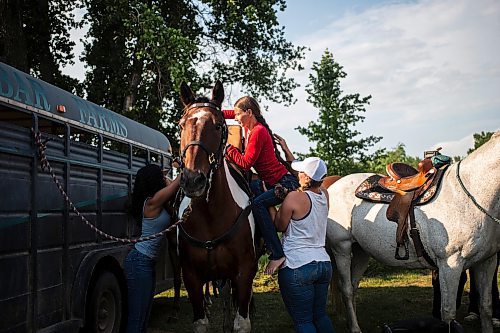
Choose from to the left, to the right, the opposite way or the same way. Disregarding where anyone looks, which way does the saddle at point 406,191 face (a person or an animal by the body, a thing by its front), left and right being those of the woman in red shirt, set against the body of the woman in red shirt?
the opposite way

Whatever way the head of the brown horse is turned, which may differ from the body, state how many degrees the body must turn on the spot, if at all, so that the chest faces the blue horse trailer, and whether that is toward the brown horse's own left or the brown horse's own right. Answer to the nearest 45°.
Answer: approximately 90° to the brown horse's own right

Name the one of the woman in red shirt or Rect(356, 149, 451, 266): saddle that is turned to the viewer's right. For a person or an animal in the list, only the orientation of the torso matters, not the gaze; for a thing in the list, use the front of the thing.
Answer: the saddle

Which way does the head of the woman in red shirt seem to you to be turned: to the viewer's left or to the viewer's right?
to the viewer's left

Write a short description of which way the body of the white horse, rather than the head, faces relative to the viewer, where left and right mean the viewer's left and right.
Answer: facing the viewer and to the right of the viewer

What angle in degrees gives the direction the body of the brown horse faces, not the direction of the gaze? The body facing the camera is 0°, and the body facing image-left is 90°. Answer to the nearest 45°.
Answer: approximately 0°

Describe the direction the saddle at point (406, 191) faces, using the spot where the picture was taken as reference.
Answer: facing to the right of the viewer

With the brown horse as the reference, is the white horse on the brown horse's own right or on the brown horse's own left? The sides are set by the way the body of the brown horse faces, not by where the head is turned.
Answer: on the brown horse's own left

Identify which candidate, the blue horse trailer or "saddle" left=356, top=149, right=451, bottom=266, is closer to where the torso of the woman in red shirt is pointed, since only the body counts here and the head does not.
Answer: the blue horse trailer

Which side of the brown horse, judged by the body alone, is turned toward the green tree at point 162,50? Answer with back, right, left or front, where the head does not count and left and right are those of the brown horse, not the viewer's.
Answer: back

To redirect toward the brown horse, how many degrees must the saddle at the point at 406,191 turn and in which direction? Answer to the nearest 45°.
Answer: approximately 135° to its right

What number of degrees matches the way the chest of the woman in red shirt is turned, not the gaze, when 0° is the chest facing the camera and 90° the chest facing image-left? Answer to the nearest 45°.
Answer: approximately 90°

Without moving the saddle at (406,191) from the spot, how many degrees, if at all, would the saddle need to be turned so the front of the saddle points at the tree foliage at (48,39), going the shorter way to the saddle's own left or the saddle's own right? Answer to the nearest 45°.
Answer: approximately 135° to the saddle's own left

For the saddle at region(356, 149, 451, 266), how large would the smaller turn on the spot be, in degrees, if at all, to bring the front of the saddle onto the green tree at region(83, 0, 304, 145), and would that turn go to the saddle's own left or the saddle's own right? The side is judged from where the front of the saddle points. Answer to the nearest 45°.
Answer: approximately 135° to the saddle's own left

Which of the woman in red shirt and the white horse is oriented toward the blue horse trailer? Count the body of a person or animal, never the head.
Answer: the woman in red shirt
